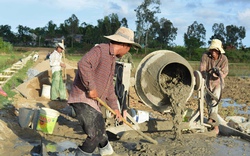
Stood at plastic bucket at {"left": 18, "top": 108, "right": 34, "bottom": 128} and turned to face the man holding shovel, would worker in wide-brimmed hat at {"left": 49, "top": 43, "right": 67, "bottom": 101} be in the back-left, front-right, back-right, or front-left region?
back-left

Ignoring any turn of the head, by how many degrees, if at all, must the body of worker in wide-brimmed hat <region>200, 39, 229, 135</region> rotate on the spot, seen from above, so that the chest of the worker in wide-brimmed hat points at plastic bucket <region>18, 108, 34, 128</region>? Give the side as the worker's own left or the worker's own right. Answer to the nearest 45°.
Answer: approximately 90° to the worker's own right

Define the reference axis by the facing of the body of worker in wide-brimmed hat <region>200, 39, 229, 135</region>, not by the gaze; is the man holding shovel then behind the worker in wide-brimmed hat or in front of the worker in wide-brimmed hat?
in front

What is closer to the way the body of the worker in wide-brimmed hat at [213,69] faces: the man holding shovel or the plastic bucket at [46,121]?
the man holding shovel

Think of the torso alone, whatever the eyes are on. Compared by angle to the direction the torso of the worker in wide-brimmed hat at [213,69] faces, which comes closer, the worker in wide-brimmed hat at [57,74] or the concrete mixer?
the concrete mixer

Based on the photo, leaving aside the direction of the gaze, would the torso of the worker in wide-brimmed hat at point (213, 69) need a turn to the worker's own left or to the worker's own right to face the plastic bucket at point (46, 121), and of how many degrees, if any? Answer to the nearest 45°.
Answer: approximately 45° to the worker's own right

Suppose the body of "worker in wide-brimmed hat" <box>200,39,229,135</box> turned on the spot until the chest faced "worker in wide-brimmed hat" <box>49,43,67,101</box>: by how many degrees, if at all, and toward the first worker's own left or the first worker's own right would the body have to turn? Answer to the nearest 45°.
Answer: approximately 90° to the first worker's own right

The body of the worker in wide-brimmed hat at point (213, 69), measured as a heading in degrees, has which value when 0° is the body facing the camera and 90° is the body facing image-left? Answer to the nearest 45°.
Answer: approximately 0°
